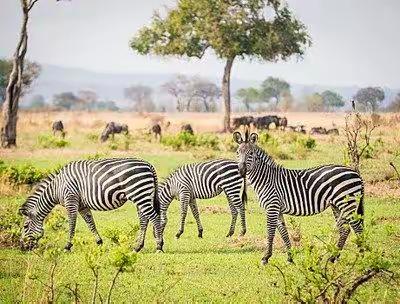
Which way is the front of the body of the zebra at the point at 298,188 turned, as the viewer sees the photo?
to the viewer's left

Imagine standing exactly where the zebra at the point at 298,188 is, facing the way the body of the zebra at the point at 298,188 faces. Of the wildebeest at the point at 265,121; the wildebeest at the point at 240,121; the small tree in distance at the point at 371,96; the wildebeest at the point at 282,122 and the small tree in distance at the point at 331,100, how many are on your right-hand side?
5

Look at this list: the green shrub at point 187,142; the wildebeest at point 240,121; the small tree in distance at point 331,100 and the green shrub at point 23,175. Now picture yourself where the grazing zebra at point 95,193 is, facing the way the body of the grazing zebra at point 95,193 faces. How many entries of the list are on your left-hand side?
0

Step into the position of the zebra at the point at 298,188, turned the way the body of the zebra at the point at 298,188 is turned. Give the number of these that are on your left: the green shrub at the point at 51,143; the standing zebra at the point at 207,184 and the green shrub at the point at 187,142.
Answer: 0

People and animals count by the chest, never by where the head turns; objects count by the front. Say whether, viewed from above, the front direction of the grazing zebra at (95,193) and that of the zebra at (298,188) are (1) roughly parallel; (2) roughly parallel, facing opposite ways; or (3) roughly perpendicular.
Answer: roughly parallel

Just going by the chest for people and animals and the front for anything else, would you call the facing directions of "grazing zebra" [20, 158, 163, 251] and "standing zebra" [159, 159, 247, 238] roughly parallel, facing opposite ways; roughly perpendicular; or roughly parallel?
roughly parallel

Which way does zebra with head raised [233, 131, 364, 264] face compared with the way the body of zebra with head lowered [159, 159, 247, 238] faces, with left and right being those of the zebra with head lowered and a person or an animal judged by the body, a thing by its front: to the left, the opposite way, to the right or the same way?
the same way

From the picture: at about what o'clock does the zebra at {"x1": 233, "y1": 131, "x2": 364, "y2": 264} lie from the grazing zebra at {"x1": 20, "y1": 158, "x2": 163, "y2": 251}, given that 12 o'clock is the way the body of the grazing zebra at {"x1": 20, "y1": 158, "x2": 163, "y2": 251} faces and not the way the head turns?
the zebra at {"x1": 233, "y1": 131, "x2": 364, "y2": 264} is roughly at 7 o'clock from the grazing zebra at {"x1": 20, "y1": 158, "x2": 163, "y2": 251}.

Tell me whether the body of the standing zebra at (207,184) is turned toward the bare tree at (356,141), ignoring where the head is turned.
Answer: no

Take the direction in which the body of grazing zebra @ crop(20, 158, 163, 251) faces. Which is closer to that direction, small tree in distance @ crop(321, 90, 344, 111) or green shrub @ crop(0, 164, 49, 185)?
the green shrub

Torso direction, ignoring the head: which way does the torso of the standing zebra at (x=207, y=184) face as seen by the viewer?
to the viewer's left

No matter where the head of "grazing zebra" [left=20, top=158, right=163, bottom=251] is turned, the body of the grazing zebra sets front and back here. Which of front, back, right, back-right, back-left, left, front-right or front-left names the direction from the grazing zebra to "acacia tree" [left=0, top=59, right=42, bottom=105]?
right

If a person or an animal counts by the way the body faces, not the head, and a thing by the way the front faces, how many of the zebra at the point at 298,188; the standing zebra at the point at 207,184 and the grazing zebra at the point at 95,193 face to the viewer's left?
3

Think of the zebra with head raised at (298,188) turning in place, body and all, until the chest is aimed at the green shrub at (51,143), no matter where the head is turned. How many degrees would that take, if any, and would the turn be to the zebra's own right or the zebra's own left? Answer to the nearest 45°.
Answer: approximately 45° to the zebra's own right

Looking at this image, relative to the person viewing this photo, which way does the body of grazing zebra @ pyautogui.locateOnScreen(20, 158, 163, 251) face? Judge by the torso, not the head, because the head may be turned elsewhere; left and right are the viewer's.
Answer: facing to the left of the viewer
